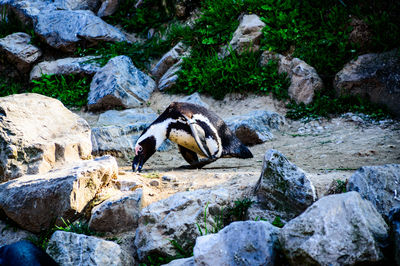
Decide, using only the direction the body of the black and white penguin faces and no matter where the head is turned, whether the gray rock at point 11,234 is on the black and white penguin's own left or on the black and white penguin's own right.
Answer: on the black and white penguin's own left

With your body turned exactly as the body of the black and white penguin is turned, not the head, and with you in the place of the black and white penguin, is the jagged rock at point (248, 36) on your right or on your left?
on your right

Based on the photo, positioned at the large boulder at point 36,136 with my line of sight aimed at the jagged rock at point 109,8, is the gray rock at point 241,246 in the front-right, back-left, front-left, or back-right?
back-right

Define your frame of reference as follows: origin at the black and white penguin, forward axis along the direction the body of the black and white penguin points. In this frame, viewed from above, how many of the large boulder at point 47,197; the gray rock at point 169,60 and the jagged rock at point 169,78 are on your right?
2

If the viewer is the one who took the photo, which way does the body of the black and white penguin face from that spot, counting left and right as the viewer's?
facing to the left of the viewer

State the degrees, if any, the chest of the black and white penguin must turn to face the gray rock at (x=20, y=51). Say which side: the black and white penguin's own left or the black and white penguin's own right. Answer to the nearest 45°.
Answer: approximately 45° to the black and white penguin's own right

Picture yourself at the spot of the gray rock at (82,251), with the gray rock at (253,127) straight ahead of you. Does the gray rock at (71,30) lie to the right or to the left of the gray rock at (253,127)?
left

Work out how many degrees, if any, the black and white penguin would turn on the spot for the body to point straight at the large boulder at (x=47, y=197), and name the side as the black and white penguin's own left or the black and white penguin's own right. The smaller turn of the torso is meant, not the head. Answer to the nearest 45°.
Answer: approximately 45° to the black and white penguin's own left

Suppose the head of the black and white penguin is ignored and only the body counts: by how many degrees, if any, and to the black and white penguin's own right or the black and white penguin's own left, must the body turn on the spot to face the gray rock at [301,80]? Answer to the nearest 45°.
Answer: approximately 135° to the black and white penguin's own right

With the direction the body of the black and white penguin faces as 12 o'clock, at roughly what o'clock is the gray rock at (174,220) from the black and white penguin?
The gray rock is roughly at 9 o'clock from the black and white penguin.

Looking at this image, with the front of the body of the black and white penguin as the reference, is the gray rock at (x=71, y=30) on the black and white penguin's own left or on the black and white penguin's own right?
on the black and white penguin's own right

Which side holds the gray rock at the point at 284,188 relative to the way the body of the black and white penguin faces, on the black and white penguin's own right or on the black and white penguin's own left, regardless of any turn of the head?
on the black and white penguin's own left

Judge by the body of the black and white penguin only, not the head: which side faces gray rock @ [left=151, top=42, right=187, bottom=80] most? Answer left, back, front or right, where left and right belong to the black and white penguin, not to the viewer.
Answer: right

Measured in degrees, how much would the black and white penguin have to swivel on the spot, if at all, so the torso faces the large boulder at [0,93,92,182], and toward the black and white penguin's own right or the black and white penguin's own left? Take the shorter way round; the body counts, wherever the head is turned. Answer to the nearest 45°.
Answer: approximately 45° to the black and white penguin's own left
